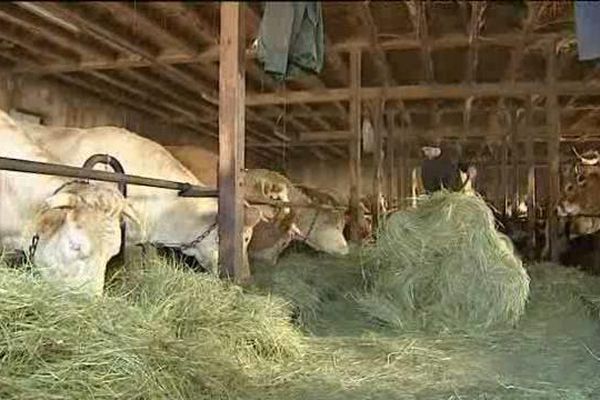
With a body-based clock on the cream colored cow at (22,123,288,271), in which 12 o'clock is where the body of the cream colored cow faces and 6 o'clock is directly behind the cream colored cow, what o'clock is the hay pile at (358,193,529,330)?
The hay pile is roughly at 1 o'clock from the cream colored cow.

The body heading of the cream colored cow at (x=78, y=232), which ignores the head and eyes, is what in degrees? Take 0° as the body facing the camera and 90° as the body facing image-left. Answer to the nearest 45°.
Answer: approximately 315°

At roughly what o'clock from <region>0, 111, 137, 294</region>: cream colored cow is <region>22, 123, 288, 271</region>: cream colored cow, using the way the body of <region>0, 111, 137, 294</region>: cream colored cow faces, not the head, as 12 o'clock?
<region>22, 123, 288, 271</region>: cream colored cow is roughly at 8 o'clock from <region>0, 111, 137, 294</region>: cream colored cow.

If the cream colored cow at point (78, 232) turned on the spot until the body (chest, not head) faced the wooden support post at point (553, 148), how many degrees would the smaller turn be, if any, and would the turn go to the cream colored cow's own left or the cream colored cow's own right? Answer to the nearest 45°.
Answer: approximately 90° to the cream colored cow's own left

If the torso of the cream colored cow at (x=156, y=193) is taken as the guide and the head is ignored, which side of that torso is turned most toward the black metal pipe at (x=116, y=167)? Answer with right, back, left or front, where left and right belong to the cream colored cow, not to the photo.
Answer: right

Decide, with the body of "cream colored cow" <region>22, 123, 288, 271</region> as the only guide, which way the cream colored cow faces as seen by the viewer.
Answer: to the viewer's right

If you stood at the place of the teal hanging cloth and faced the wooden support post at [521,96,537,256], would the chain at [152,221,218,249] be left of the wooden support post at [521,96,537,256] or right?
left

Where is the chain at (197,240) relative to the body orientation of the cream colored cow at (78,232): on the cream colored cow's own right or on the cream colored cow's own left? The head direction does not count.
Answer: on the cream colored cow's own left
